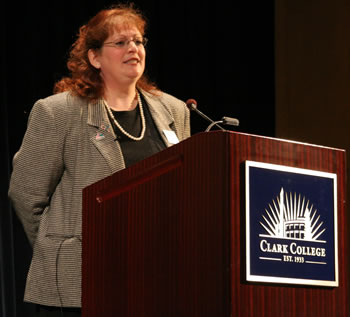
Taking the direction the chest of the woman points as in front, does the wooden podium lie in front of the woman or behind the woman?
in front

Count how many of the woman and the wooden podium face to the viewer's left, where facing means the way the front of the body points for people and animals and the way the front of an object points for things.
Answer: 0
